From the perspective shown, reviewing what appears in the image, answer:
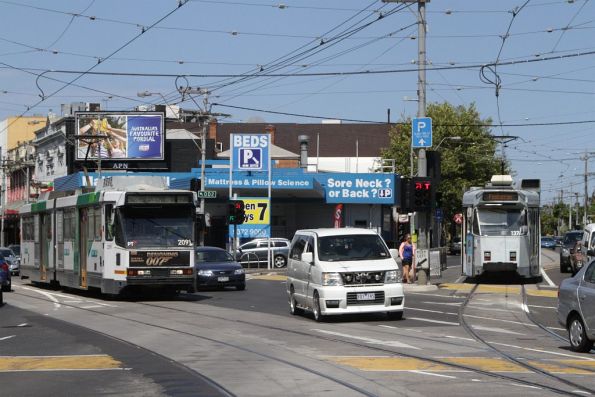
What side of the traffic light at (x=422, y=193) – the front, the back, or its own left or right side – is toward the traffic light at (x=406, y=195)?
right

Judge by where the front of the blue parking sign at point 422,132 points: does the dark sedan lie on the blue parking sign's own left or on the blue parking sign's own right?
on the blue parking sign's own right

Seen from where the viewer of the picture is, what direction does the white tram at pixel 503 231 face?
facing the viewer

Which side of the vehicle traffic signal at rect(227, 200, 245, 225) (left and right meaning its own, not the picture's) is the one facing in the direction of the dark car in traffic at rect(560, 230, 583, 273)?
left

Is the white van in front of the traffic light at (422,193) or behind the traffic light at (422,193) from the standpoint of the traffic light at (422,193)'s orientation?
in front

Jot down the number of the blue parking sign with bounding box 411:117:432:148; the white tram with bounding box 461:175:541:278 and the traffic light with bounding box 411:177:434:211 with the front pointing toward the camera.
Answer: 3

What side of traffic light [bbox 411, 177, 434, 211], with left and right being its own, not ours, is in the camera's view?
front

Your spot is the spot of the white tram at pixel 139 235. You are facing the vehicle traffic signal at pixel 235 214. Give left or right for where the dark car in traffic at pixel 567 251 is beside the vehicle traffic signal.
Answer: right

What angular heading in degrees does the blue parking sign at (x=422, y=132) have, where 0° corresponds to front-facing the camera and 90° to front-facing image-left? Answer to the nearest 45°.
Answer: approximately 0°

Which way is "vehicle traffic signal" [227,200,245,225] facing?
toward the camera
